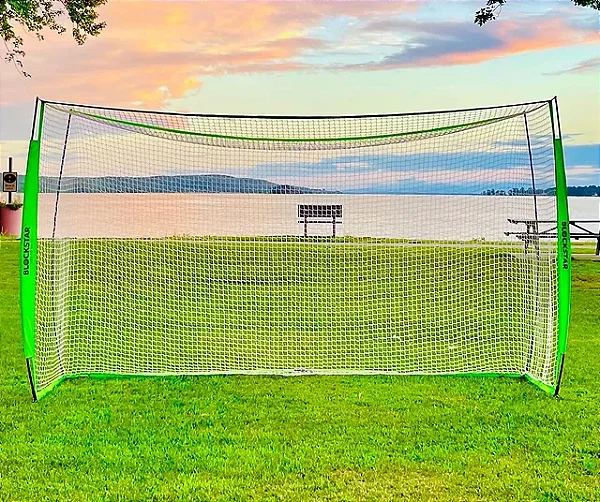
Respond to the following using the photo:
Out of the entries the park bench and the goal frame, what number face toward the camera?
1

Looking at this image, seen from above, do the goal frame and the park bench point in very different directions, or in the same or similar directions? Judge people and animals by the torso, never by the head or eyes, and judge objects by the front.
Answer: very different directions

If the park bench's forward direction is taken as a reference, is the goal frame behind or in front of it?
behind

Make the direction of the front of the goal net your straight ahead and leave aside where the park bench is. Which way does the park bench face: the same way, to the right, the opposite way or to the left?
the opposite way

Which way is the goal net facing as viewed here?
toward the camera

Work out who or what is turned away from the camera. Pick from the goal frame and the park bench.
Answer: the park bench

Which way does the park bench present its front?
away from the camera
